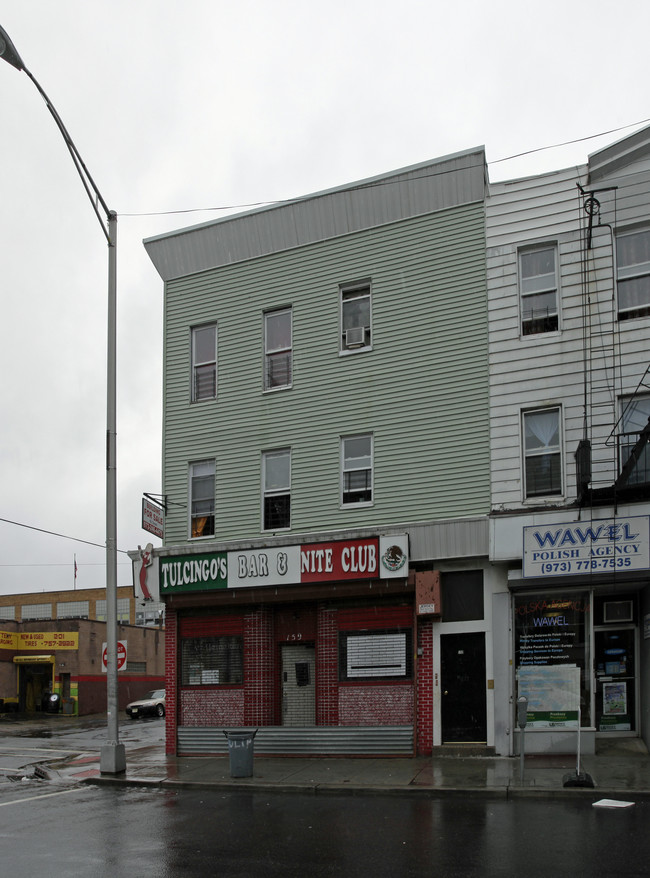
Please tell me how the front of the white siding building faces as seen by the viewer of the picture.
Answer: facing the viewer

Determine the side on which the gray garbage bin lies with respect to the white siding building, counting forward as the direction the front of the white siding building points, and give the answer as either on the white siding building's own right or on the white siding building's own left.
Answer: on the white siding building's own right

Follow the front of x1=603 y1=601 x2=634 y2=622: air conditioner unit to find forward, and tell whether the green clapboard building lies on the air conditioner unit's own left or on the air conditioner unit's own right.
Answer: on the air conditioner unit's own right

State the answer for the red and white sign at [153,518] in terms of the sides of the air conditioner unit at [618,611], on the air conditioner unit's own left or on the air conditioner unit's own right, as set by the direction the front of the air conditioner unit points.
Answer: on the air conditioner unit's own right
